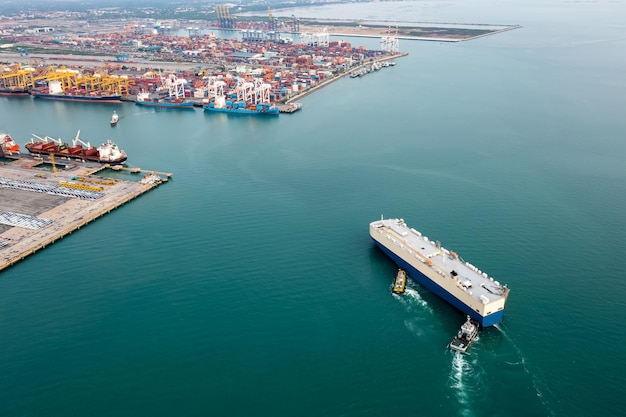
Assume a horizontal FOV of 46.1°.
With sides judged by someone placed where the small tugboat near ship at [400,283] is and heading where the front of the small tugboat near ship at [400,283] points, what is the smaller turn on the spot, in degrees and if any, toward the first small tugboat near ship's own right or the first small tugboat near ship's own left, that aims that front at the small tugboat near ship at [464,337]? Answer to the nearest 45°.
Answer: approximately 135° to the first small tugboat near ship's own right

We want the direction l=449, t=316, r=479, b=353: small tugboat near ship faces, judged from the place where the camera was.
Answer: facing away from the viewer and to the right of the viewer

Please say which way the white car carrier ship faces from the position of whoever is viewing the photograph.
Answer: facing away from the viewer and to the left of the viewer

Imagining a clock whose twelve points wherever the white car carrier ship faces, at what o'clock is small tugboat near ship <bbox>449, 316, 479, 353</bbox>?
The small tugboat near ship is roughly at 7 o'clock from the white car carrier ship.

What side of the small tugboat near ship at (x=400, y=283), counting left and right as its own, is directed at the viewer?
back

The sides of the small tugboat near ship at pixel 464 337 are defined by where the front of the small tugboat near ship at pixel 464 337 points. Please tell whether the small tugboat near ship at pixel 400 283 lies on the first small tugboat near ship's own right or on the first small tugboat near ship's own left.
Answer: on the first small tugboat near ship's own left

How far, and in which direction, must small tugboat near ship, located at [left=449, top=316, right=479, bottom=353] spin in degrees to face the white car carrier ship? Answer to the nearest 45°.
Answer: approximately 45° to its left
